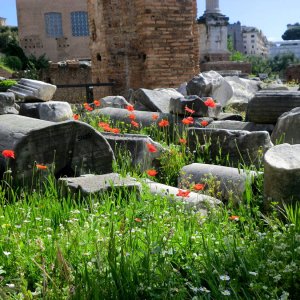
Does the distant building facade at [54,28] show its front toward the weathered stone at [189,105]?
yes

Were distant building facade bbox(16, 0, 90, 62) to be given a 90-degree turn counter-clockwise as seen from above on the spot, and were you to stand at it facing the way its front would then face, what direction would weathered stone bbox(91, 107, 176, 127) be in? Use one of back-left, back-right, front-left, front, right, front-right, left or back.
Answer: right

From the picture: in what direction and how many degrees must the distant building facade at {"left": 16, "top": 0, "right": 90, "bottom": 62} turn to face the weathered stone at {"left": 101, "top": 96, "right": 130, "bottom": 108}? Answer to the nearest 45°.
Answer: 0° — it already faces it

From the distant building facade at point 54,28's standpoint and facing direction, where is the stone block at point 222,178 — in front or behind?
in front

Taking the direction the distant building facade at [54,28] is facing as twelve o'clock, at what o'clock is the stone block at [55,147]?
The stone block is roughly at 12 o'clock from the distant building facade.

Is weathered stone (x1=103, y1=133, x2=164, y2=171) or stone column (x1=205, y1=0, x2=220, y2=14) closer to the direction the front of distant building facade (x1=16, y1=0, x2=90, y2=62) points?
the weathered stone

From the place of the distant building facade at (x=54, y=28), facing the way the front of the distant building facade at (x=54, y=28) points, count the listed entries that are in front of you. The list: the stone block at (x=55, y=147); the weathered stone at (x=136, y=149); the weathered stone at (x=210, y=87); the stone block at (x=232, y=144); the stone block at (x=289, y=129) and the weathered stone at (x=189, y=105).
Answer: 6

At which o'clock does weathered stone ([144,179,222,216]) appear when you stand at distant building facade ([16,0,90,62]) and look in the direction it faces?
The weathered stone is roughly at 12 o'clock from the distant building facade.

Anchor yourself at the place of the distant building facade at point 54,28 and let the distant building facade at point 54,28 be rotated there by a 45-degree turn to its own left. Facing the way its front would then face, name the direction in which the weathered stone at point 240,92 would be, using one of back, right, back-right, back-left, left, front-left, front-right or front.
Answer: front-right

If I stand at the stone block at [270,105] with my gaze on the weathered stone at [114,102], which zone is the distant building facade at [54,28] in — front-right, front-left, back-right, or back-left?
front-right

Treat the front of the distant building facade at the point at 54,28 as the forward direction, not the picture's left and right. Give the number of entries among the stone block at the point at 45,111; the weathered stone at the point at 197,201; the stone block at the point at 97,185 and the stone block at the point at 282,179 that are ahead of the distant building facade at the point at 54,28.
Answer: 4

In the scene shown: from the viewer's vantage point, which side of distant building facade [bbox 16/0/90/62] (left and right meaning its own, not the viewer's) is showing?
front

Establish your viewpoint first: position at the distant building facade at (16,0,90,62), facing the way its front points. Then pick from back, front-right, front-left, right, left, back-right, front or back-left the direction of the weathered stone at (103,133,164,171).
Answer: front

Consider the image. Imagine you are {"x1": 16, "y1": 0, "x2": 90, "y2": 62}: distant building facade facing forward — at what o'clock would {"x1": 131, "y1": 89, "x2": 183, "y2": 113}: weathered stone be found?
The weathered stone is roughly at 12 o'clock from the distant building facade.

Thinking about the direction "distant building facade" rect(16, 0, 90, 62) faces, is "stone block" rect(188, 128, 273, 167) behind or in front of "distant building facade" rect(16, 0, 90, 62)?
in front

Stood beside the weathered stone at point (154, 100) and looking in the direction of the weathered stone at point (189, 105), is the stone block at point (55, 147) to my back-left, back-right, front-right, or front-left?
front-right

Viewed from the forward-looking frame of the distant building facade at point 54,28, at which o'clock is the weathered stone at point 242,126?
The weathered stone is roughly at 12 o'clock from the distant building facade.

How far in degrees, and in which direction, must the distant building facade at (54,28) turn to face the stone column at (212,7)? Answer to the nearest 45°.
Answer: approximately 45° to its left
